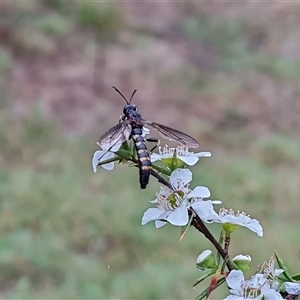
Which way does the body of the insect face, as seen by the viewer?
away from the camera
